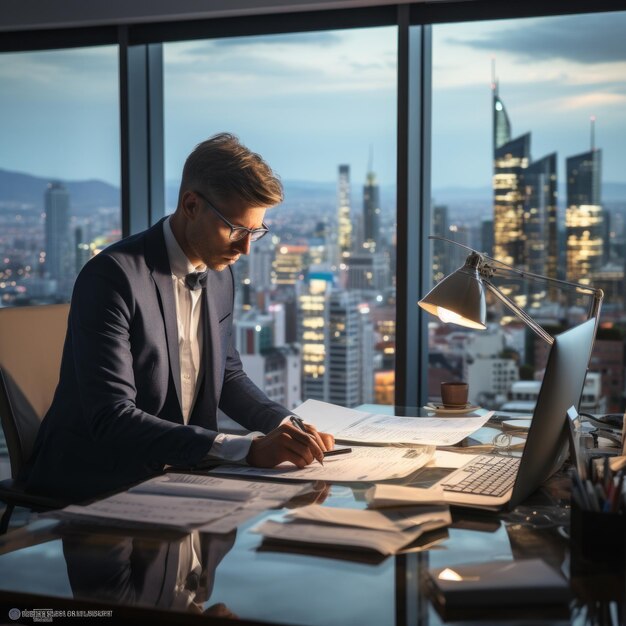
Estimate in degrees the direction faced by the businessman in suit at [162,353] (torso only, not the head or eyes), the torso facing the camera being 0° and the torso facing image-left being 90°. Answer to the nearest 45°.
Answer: approximately 315°

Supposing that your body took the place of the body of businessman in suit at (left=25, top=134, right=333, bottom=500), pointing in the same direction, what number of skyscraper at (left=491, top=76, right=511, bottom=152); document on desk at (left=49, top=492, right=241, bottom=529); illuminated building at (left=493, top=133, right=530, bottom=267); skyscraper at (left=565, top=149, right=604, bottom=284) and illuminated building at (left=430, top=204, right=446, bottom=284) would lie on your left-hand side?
4

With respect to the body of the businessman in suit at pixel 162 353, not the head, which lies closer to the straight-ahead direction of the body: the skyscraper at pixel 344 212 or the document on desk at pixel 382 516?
the document on desk

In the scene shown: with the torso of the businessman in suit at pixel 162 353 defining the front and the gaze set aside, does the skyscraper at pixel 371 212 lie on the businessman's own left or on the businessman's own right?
on the businessman's own left

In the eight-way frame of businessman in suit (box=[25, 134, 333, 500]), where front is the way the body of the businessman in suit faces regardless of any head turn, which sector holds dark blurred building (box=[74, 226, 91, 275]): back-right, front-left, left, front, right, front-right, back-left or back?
back-left

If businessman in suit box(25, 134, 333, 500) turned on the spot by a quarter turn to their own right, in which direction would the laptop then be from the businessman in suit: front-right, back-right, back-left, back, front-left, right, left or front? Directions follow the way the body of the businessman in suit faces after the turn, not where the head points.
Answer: left

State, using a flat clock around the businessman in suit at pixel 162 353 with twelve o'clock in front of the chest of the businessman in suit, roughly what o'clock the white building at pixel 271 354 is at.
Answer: The white building is roughly at 8 o'clock from the businessman in suit.

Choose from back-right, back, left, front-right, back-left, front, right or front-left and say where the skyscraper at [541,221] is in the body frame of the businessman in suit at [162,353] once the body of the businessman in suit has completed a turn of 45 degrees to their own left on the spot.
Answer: front-left

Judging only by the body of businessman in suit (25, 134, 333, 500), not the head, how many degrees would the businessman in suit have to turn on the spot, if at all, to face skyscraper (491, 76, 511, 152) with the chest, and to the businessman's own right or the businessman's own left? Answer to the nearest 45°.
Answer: approximately 90° to the businessman's own left

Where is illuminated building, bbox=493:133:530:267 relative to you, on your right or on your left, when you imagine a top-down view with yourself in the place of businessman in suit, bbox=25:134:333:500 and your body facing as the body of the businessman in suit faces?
on your left

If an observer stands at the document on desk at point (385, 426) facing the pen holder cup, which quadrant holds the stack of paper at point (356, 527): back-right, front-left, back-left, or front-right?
front-right

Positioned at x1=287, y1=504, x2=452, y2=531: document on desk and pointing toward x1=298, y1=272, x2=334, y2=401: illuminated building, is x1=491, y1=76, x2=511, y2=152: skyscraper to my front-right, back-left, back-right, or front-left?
front-right

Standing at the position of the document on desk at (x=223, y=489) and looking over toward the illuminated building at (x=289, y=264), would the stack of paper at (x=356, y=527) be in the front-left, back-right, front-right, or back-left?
back-right

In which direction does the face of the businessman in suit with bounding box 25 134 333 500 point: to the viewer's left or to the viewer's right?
to the viewer's right
